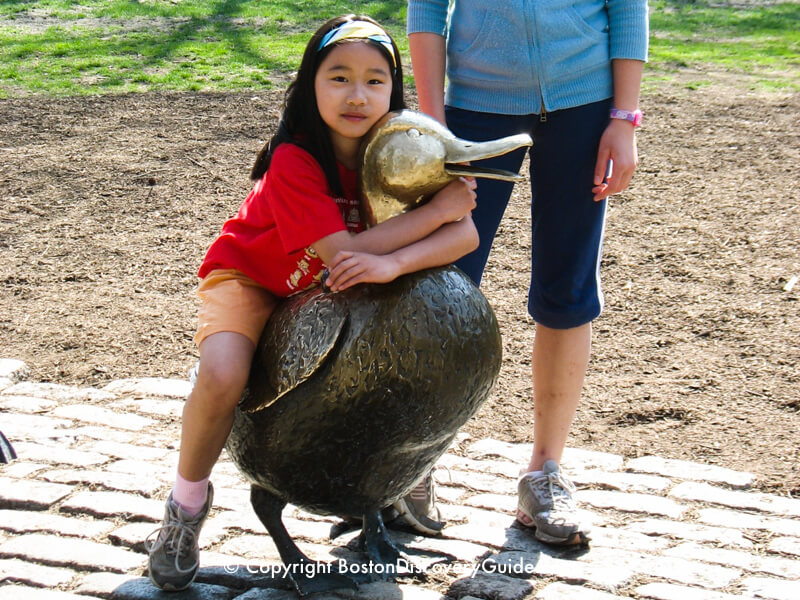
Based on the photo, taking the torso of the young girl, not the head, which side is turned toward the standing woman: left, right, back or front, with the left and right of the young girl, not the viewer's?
left

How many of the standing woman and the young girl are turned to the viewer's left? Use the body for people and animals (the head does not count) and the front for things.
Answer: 0

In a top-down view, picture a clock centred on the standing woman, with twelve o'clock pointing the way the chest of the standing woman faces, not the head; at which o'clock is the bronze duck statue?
The bronze duck statue is roughly at 1 o'clock from the standing woman.

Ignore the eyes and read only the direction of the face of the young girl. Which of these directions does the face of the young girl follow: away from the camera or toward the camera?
toward the camera

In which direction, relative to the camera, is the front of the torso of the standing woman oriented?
toward the camera
